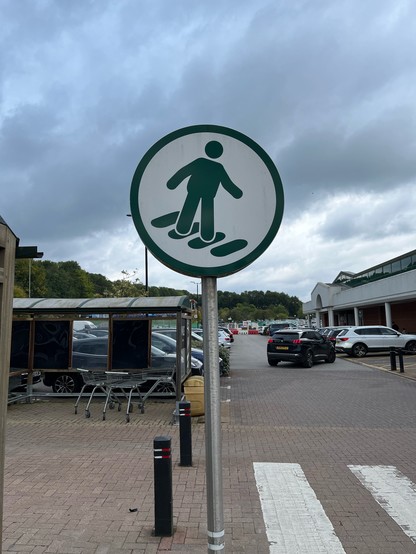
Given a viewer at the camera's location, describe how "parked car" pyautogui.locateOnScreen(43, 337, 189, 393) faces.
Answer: facing to the right of the viewer

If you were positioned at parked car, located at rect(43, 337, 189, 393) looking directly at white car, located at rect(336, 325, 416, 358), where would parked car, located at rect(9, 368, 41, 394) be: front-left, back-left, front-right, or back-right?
back-left

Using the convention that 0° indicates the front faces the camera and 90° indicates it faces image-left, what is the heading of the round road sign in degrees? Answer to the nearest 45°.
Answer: approximately 0°

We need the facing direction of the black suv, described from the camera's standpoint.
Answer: facing away from the viewer and to the right of the viewer

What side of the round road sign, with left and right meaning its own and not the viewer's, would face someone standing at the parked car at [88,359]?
back

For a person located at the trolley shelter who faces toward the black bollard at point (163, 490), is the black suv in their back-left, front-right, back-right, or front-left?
back-left
